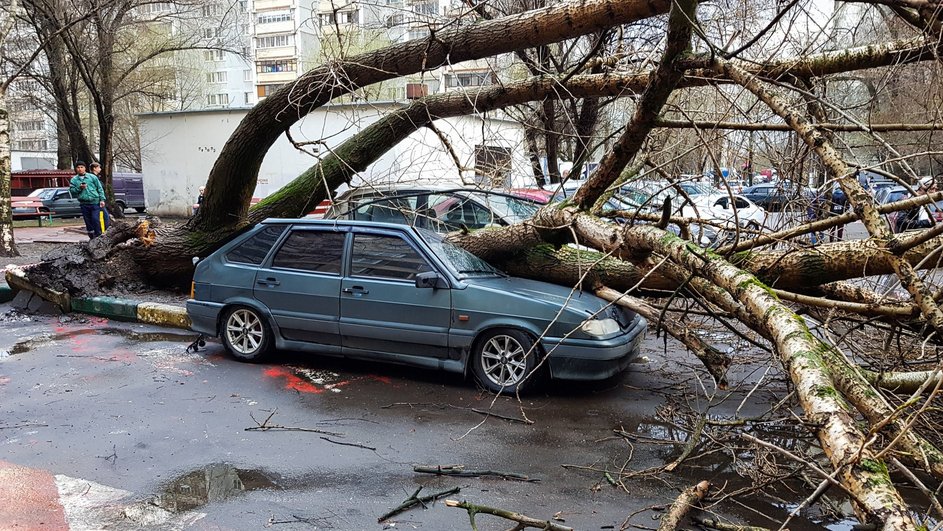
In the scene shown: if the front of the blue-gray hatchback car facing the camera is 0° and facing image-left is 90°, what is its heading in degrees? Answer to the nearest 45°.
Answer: approximately 315°

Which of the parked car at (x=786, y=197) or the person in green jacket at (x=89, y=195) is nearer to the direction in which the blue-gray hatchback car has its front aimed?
the parked car

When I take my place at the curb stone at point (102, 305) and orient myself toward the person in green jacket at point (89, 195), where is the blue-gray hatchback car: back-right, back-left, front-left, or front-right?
back-right

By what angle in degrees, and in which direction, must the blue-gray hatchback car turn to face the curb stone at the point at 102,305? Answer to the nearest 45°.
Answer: approximately 180°

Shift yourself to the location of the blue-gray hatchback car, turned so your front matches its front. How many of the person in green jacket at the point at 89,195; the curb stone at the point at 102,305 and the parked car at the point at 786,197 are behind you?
2

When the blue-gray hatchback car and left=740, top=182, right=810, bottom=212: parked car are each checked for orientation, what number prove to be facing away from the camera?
0
